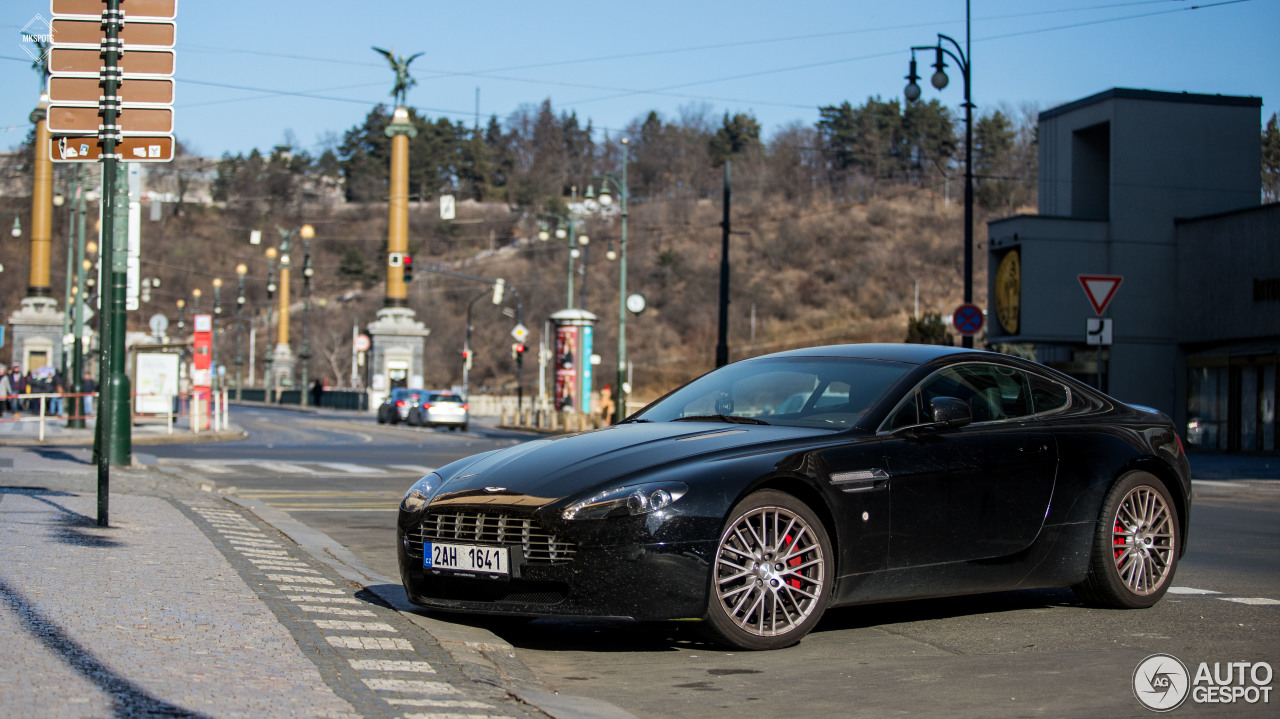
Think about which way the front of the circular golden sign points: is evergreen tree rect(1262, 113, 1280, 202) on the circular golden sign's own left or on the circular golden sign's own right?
on the circular golden sign's own right

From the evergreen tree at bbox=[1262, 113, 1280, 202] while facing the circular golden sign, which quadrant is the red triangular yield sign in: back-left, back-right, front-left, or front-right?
front-left

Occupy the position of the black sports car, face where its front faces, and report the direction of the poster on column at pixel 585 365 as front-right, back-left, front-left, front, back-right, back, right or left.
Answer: back-right

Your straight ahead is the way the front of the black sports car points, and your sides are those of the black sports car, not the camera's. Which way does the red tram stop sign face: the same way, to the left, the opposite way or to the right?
to the left

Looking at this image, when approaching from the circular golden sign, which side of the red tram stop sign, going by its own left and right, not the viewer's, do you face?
left

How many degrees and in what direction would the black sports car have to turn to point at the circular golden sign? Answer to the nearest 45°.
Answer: approximately 135° to its right

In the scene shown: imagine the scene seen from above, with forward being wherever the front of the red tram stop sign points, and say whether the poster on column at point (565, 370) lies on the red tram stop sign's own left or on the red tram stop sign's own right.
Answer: on the red tram stop sign's own left

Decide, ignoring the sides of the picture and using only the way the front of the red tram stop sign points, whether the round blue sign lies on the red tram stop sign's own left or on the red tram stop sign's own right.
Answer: on the red tram stop sign's own left

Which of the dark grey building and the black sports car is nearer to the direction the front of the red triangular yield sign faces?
the black sports car

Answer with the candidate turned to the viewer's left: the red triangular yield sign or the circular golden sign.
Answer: the circular golden sign

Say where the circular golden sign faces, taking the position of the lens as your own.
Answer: facing to the left of the viewer

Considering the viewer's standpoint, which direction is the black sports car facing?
facing the viewer and to the left of the viewer

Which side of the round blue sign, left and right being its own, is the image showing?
front

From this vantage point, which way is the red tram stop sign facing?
toward the camera

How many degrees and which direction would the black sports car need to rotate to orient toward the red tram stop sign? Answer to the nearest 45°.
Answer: approximately 90° to its right

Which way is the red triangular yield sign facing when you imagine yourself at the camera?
facing the viewer
